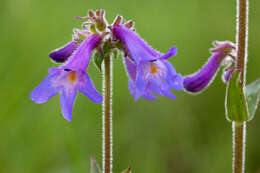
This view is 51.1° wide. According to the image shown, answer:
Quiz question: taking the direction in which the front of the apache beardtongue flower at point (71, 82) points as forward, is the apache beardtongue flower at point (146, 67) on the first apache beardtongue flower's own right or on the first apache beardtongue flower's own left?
on the first apache beardtongue flower's own left

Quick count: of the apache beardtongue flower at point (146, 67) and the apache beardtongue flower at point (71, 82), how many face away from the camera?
0

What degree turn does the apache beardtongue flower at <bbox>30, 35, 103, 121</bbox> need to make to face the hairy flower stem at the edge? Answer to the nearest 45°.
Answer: approximately 135° to its left

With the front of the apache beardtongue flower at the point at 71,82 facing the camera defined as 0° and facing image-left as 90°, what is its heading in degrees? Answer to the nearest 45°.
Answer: approximately 45°

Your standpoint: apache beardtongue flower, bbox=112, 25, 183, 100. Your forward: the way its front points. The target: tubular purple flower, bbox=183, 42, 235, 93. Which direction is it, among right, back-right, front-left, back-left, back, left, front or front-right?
left

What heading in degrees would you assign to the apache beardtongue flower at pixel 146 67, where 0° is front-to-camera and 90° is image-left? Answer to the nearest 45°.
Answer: approximately 315°
